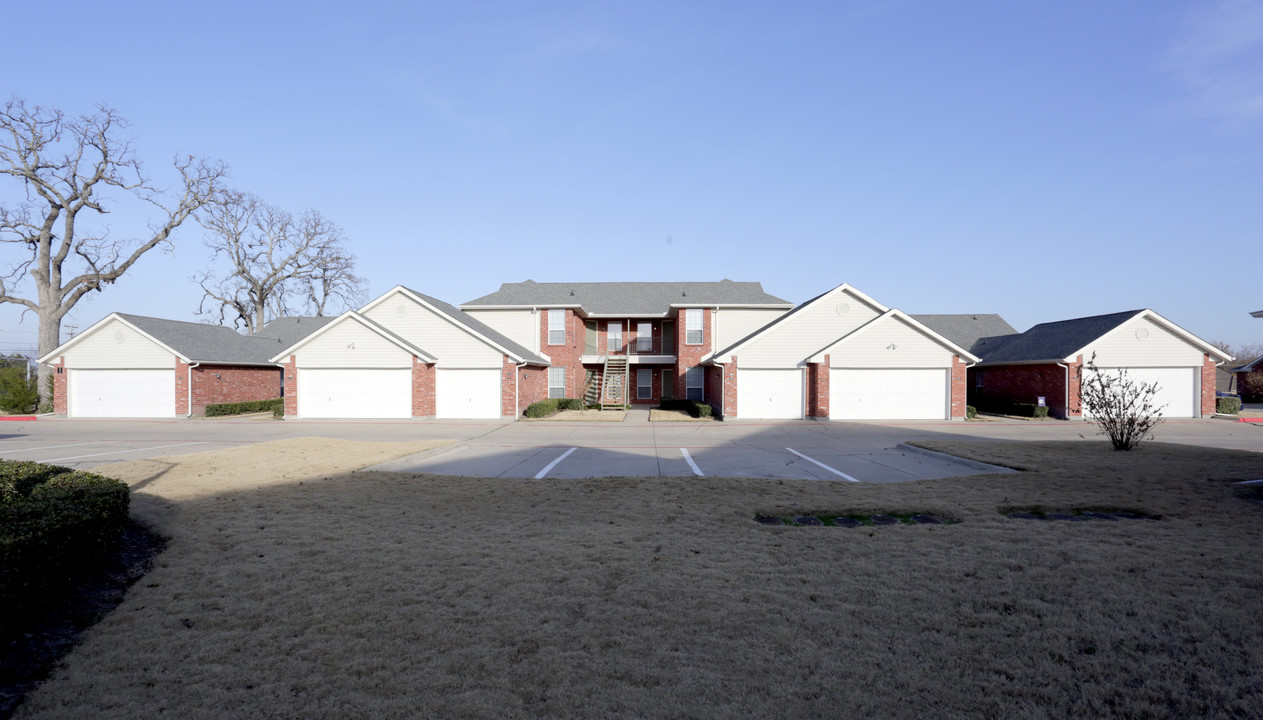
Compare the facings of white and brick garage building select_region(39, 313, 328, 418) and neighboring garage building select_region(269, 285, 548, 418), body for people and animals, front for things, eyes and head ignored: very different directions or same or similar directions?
same or similar directions

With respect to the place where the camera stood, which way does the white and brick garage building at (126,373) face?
facing the viewer

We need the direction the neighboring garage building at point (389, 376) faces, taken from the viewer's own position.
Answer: facing the viewer

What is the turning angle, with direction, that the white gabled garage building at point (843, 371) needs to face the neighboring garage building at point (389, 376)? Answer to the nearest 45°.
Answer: approximately 90° to its right

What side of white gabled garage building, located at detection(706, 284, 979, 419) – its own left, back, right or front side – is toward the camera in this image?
front

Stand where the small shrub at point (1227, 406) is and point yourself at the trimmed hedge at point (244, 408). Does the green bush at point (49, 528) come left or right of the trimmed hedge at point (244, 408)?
left

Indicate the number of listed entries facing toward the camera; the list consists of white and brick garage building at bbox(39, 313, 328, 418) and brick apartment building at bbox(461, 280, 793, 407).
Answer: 2

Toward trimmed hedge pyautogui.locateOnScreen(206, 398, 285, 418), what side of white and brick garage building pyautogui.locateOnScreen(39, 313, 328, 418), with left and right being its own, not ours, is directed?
left

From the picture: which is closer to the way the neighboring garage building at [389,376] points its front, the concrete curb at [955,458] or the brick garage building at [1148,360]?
the concrete curb

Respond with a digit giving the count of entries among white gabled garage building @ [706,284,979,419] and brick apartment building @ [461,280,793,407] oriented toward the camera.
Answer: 2

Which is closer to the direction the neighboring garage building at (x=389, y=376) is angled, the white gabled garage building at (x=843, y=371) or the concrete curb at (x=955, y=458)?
the concrete curb

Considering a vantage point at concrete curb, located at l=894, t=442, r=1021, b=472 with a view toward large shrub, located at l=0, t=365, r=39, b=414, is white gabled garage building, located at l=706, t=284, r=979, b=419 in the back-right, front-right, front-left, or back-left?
front-right

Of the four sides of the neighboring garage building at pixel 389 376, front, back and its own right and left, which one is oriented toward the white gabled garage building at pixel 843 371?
left
